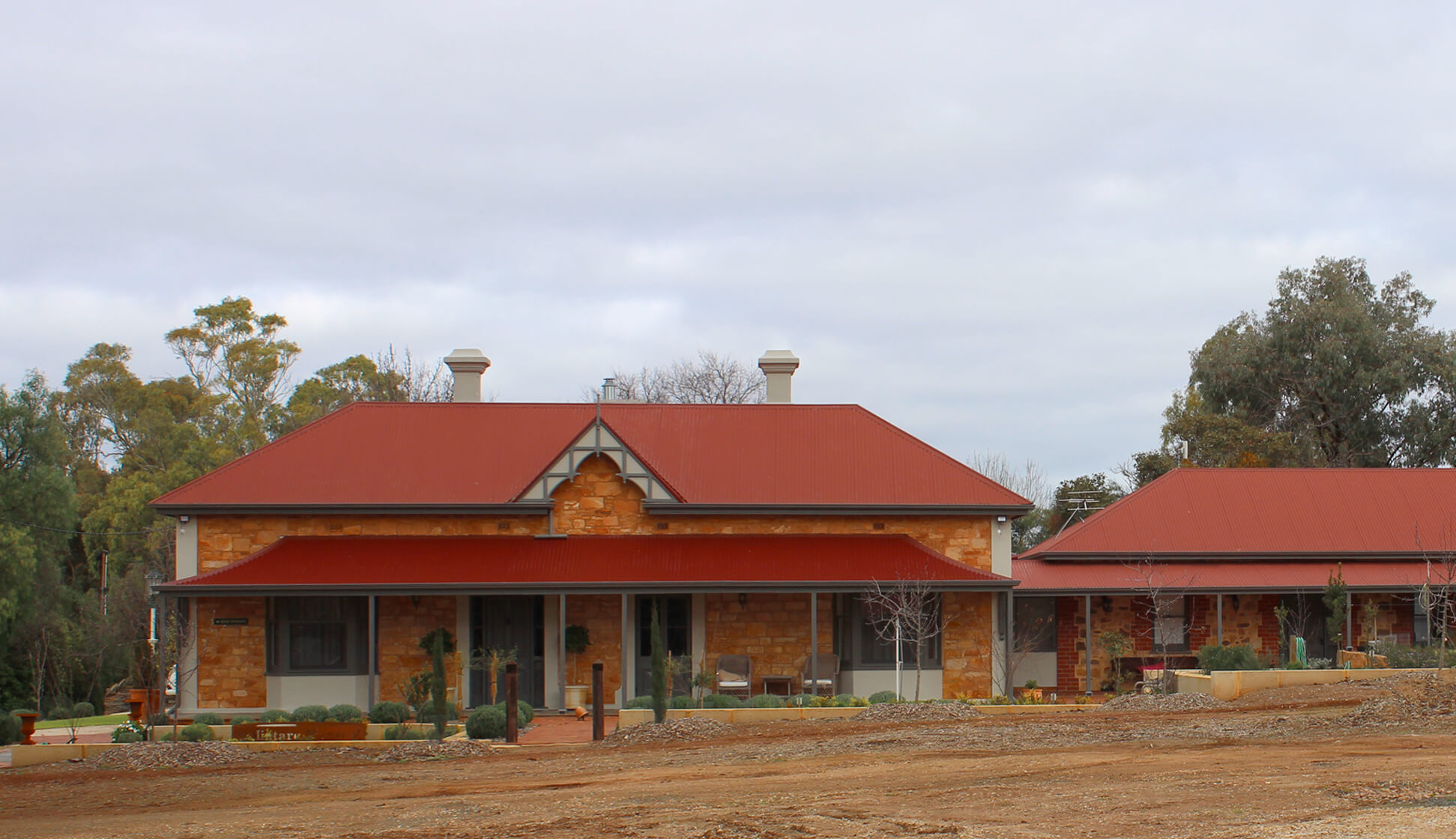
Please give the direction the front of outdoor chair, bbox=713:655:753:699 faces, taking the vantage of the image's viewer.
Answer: facing the viewer

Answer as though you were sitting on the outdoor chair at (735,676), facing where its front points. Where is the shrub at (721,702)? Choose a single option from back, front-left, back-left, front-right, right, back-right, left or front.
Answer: front

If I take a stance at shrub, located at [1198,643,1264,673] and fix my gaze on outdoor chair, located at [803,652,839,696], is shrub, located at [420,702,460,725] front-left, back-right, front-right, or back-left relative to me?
front-left

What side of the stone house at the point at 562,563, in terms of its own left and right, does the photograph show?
front

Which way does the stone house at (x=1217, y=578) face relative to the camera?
toward the camera

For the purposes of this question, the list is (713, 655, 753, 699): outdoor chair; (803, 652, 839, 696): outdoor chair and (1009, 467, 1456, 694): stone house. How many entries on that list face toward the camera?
3

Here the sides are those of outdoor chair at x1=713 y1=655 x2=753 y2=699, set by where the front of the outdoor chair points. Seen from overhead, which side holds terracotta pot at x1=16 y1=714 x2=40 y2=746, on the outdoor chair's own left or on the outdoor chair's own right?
on the outdoor chair's own right

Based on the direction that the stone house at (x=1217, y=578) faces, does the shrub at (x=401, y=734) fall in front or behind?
in front

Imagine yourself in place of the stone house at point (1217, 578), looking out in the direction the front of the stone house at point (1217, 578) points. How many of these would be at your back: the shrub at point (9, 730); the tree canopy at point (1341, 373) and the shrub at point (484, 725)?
1

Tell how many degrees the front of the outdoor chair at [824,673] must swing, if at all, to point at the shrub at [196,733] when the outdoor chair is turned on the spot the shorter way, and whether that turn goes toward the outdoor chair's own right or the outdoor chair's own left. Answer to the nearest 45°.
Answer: approximately 45° to the outdoor chair's own right

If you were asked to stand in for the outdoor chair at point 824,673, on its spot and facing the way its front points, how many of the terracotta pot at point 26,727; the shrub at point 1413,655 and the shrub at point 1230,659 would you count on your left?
2
